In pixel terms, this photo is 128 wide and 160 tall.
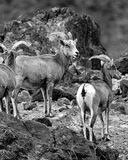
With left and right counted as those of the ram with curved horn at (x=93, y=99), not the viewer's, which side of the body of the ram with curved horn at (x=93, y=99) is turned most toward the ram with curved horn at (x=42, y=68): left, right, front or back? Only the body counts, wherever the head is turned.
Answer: left

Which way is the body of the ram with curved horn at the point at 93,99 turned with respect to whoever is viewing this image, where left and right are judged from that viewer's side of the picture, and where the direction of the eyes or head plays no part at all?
facing away from the viewer and to the right of the viewer

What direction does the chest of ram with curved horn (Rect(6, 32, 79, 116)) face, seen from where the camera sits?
to the viewer's right

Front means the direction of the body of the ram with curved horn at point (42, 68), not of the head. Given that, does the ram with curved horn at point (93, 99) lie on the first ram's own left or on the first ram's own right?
on the first ram's own right
